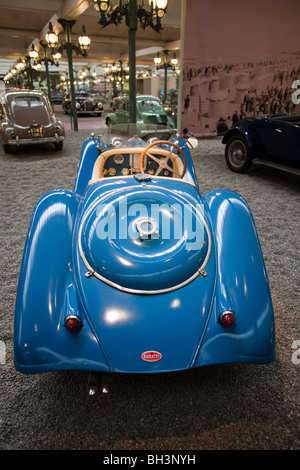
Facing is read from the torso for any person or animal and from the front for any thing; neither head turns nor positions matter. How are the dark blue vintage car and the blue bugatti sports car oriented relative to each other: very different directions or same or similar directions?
very different directions

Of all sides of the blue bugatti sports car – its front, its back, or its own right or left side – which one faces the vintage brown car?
front

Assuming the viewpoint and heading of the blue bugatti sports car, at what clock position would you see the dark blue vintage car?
The dark blue vintage car is roughly at 1 o'clock from the blue bugatti sports car.

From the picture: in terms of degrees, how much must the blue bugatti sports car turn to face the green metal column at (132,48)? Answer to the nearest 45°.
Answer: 0° — it already faces it

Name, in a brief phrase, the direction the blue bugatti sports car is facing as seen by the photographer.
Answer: facing away from the viewer

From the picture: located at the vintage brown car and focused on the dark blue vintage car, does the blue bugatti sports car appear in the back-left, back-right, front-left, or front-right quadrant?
front-right

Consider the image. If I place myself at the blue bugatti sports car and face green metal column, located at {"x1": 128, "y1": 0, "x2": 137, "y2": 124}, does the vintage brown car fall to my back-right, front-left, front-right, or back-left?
front-left

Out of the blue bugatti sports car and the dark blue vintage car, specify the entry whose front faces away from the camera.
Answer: the blue bugatti sports car

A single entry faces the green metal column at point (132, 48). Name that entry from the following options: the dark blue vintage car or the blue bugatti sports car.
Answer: the blue bugatti sports car

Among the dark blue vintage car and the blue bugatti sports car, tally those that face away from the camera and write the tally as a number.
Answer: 1
